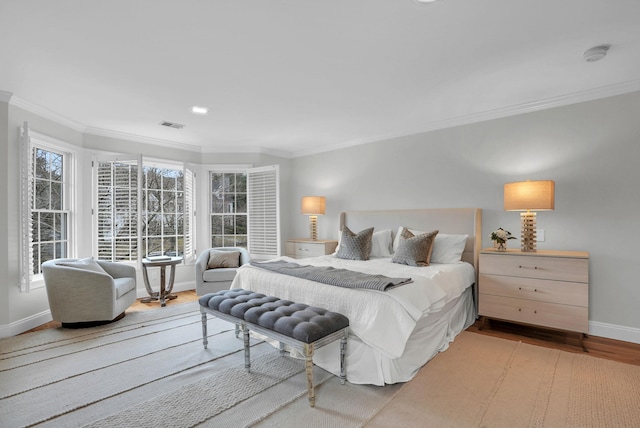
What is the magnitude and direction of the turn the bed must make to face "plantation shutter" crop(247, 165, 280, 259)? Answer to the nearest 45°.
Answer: approximately 90° to its right

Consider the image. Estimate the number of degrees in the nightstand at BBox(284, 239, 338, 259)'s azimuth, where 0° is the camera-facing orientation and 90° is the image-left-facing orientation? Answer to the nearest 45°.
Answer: approximately 45°

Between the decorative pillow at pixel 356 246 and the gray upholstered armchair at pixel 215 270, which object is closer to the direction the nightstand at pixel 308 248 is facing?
the gray upholstered armchair

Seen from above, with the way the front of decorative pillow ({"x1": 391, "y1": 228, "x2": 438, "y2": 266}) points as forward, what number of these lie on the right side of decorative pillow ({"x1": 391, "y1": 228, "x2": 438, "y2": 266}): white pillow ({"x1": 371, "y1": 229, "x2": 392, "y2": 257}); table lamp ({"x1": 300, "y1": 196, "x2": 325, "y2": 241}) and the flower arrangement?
2

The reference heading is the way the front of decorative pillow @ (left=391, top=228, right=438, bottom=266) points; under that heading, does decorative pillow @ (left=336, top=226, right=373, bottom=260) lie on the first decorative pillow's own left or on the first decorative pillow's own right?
on the first decorative pillow's own right

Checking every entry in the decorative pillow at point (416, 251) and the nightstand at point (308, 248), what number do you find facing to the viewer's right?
0

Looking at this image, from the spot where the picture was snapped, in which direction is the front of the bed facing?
facing the viewer and to the left of the viewer

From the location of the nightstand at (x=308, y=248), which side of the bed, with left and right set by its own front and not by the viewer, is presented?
right

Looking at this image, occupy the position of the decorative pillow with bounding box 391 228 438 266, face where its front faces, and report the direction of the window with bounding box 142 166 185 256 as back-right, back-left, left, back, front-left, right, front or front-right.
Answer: front-right

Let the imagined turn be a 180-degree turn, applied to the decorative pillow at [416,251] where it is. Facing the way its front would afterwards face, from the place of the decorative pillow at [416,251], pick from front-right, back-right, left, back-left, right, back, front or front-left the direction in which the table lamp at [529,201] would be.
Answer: front-right

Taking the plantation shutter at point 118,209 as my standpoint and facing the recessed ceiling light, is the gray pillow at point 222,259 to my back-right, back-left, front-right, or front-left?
front-left

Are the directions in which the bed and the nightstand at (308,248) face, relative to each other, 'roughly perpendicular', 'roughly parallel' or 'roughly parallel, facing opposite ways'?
roughly parallel

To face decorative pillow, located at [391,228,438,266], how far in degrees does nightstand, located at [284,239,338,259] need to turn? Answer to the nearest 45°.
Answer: approximately 90° to its left

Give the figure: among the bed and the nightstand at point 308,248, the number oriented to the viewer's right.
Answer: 0

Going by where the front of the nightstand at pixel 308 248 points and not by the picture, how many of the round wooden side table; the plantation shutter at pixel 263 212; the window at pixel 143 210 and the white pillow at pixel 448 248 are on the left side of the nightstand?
1

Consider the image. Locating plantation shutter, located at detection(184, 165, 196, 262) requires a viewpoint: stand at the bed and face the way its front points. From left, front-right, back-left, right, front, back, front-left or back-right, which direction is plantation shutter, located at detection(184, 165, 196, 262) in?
right
